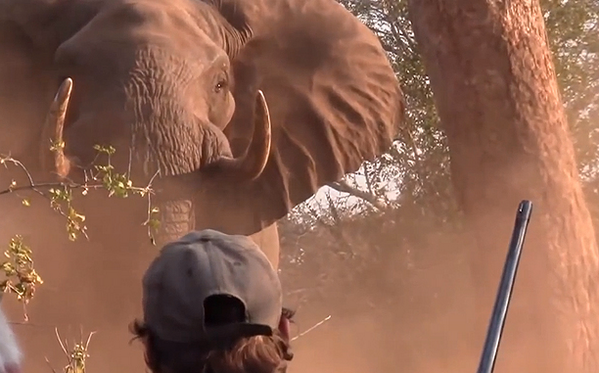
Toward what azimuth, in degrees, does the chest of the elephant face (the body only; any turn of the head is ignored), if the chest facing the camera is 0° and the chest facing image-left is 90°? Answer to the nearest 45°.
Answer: approximately 0°

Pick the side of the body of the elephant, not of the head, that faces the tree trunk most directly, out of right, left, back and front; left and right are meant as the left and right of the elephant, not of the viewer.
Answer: left
